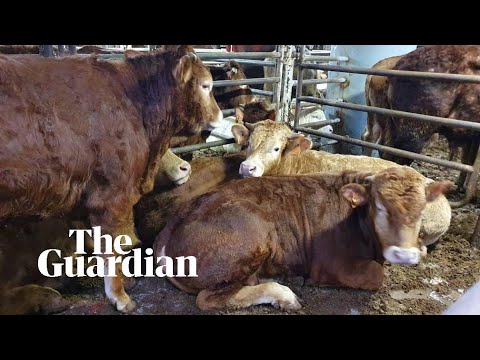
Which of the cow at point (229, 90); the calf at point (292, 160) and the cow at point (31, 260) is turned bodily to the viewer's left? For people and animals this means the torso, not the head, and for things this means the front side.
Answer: the calf

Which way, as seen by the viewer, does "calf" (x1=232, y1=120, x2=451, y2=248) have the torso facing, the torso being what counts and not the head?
to the viewer's left

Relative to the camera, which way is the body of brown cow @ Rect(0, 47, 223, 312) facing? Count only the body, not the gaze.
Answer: to the viewer's right

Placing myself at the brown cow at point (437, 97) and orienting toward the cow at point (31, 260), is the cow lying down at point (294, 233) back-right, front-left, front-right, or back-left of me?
front-left

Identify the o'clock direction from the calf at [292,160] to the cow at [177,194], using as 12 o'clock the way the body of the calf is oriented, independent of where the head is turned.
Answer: The cow is roughly at 11 o'clock from the calf.

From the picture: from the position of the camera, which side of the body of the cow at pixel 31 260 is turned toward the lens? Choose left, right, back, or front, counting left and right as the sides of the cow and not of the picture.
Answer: right

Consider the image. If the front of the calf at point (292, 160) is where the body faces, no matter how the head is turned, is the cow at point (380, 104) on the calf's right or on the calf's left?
on the calf's right

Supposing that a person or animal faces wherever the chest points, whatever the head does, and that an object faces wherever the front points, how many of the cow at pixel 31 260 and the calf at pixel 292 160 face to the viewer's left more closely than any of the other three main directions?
1

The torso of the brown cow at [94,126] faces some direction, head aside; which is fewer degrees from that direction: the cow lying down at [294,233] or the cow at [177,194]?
the cow lying down
